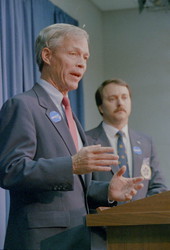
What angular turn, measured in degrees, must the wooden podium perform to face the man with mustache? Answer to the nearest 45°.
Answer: approximately 90° to its left

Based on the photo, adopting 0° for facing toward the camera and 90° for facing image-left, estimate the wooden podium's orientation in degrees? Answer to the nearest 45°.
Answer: approximately 270°

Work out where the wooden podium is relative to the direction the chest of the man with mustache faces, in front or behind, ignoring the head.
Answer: in front

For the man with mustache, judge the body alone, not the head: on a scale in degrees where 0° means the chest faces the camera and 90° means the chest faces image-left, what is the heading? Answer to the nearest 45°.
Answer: approximately 0°

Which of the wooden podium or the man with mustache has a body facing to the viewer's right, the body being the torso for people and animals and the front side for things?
the wooden podium
